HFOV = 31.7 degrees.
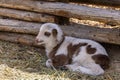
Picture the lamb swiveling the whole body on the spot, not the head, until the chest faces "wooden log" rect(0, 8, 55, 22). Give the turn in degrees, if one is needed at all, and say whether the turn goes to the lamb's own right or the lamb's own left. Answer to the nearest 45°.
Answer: approximately 45° to the lamb's own right

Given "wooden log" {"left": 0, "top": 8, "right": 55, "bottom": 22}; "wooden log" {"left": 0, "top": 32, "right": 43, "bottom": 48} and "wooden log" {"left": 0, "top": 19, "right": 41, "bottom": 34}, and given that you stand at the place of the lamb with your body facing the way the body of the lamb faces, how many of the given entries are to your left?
0

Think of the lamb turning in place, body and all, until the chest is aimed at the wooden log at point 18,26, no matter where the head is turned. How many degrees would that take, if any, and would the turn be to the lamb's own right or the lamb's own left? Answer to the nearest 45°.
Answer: approximately 45° to the lamb's own right

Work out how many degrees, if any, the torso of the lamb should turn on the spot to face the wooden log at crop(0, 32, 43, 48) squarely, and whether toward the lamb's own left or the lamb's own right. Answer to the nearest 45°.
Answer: approximately 45° to the lamb's own right

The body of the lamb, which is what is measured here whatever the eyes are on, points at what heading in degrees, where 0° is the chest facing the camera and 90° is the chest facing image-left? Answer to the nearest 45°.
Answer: approximately 90°
